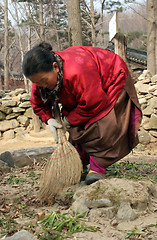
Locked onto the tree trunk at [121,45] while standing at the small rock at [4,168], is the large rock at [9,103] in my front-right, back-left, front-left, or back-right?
front-left

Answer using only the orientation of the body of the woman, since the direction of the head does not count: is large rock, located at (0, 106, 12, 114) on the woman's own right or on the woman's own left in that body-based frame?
on the woman's own right

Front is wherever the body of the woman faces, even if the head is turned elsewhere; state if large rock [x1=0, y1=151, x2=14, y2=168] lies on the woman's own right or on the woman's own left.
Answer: on the woman's own right

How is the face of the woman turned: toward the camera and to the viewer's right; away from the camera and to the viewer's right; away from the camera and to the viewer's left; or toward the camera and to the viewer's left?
toward the camera and to the viewer's left

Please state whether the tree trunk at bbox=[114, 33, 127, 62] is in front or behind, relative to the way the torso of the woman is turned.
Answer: behind

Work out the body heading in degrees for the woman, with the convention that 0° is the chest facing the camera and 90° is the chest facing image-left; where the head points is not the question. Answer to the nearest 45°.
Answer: approximately 45°
